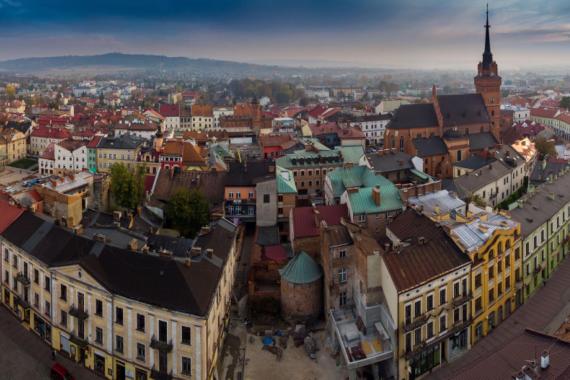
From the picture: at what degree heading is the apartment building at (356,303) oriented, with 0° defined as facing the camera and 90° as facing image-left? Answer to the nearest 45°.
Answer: approximately 0°

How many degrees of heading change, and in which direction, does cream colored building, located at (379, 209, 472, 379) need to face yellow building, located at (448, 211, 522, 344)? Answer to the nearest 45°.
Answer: approximately 90° to its left

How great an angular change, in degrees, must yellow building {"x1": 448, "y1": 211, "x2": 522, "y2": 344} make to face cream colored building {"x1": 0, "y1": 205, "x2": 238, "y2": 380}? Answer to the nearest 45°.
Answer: approximately 90° to its right

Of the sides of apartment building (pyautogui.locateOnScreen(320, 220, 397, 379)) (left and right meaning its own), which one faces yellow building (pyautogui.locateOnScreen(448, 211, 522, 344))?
left

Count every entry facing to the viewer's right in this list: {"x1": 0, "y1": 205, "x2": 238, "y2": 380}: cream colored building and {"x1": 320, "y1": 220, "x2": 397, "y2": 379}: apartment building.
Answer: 0
